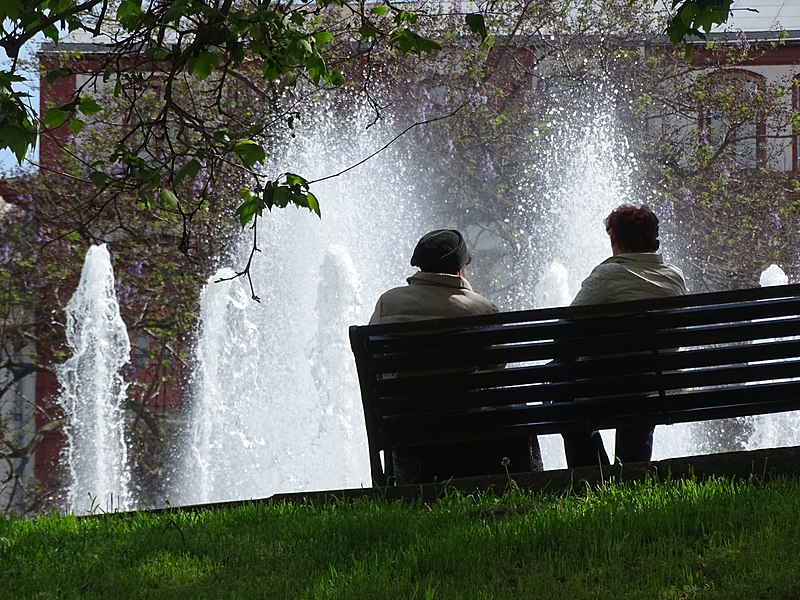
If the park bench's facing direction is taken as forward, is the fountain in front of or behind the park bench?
in front

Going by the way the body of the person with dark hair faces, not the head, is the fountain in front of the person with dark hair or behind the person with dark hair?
in front

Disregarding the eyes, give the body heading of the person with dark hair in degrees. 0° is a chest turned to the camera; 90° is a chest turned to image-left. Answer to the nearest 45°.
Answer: approximately 180°

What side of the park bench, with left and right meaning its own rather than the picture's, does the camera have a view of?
back
